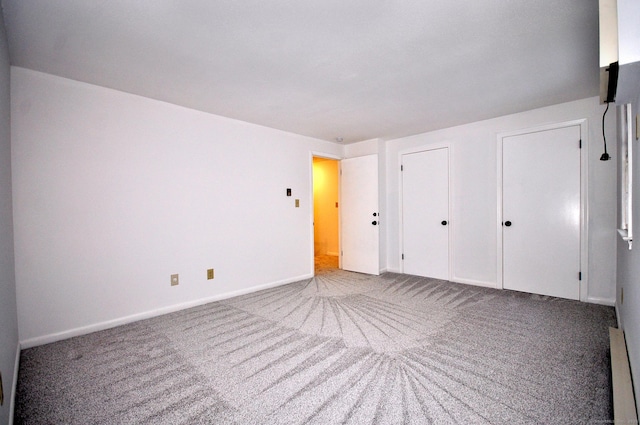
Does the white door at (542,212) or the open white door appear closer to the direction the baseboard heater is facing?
the open white door

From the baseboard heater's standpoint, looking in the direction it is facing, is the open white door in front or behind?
in front

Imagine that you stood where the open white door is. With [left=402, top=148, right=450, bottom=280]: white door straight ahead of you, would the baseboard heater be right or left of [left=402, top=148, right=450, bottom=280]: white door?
right

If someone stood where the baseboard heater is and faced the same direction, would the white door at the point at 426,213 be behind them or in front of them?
in front

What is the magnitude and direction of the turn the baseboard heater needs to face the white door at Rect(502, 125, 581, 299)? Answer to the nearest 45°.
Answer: approximately 90° to its right

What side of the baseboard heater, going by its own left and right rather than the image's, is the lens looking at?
left
